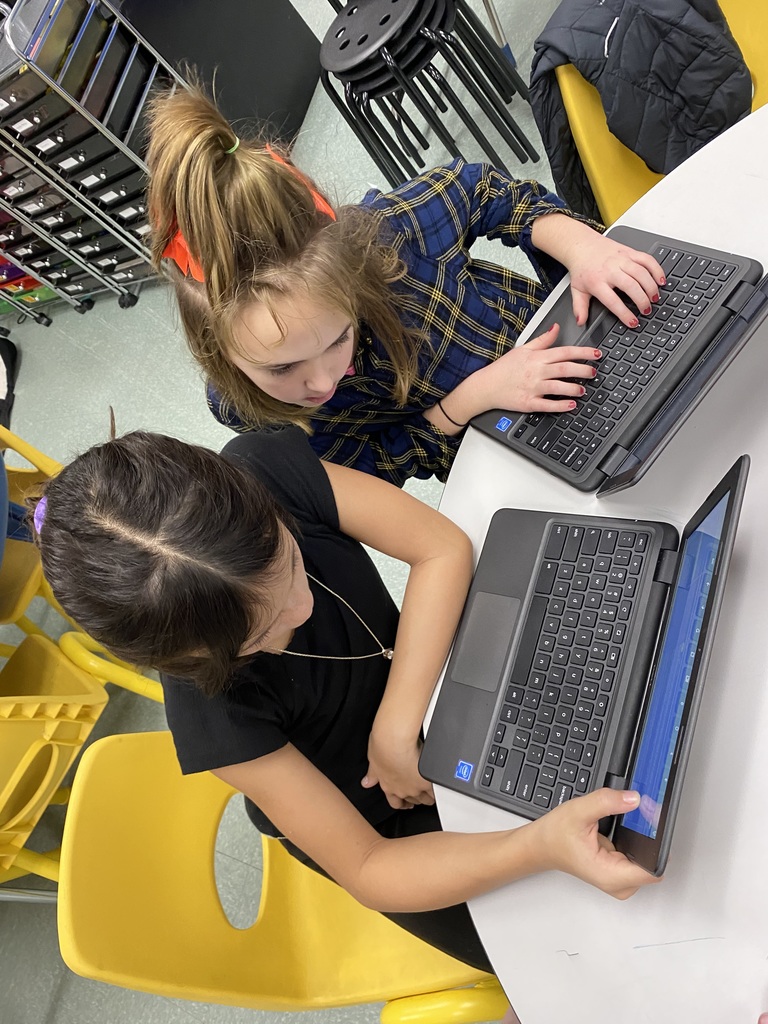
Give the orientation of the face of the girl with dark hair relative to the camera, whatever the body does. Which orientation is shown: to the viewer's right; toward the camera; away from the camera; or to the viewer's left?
to the viewer's right

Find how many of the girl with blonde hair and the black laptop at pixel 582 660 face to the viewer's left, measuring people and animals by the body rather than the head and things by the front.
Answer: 1

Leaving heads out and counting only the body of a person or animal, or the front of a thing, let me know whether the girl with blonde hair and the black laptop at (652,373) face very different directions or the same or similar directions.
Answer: very different directions

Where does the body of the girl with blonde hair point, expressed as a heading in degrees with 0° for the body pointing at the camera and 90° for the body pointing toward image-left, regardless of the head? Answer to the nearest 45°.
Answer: approximately 315°

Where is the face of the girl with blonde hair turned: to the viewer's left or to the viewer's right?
to the viewer's right

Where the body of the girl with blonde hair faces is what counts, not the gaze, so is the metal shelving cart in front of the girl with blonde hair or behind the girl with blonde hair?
behind

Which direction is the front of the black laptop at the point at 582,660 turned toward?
to the viewer's left

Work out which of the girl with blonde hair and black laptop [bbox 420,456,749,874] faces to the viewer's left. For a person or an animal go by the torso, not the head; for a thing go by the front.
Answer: the black laptop

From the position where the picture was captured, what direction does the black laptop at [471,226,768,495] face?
facing away from the viewer and to the left of the viewer
